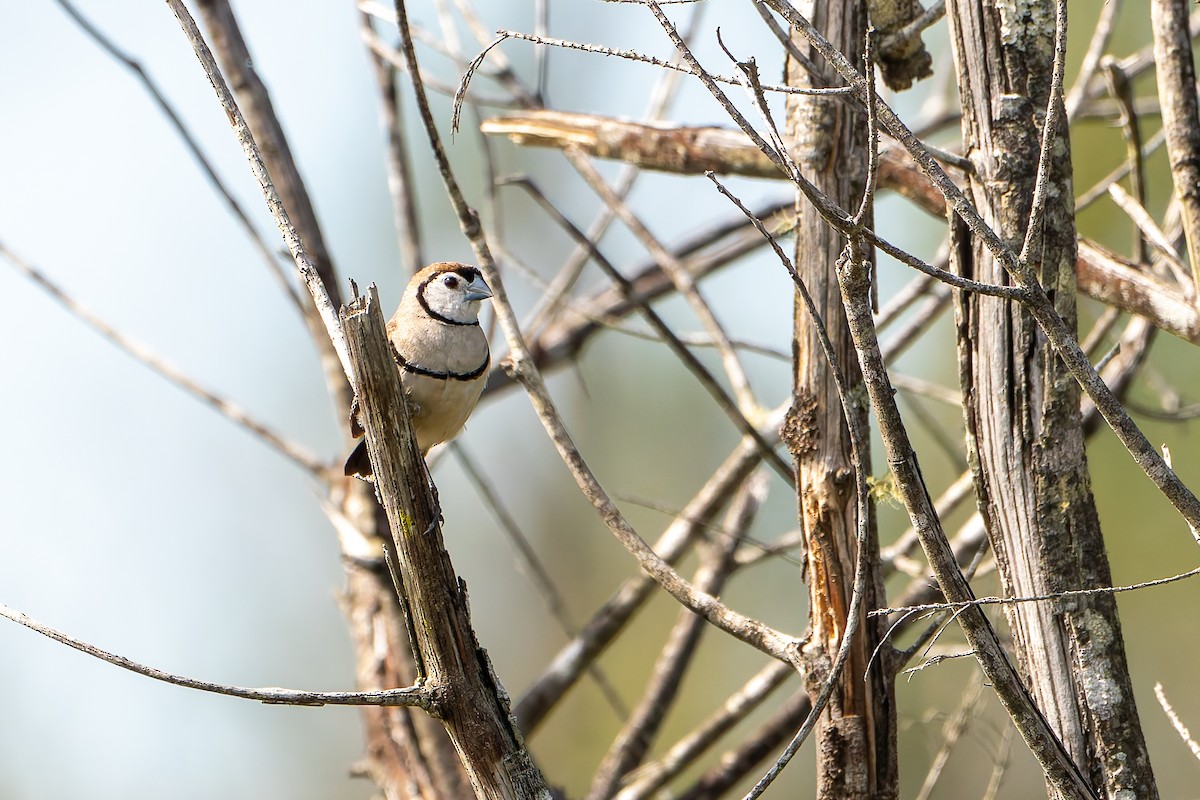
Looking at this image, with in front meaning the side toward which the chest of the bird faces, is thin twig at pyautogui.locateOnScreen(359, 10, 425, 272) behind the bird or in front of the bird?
behind

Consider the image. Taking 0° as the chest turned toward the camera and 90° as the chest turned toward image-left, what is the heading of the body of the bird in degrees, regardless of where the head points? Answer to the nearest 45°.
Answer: approximately 315°

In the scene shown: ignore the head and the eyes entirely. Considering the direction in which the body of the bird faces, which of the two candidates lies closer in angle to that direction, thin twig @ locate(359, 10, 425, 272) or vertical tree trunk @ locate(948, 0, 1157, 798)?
the vertical tree trunk

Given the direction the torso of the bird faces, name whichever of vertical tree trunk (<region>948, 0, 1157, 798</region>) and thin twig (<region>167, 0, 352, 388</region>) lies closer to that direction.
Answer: the vertical tree trunk
